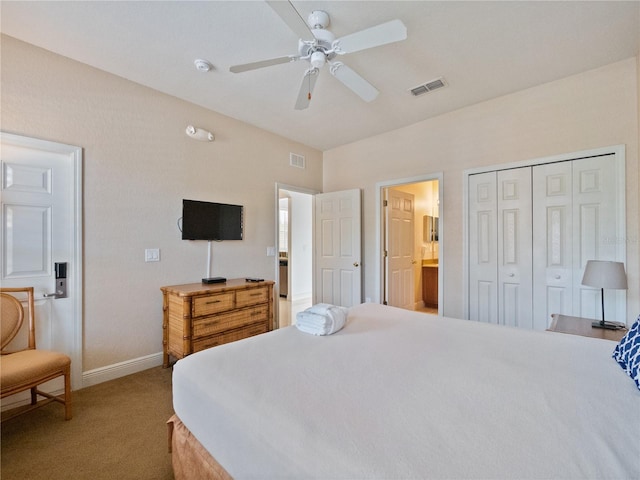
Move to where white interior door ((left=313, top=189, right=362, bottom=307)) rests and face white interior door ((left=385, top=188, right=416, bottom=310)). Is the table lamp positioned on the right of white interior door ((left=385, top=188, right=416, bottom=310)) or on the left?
right

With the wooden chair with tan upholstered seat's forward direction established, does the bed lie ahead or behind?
ahead

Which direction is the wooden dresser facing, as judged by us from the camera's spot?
facing the viewer and to the right of the viewer

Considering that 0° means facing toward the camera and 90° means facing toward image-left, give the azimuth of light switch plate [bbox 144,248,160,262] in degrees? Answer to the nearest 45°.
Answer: approximately 0°

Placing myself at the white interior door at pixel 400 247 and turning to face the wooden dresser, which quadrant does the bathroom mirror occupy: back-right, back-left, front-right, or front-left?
back-right

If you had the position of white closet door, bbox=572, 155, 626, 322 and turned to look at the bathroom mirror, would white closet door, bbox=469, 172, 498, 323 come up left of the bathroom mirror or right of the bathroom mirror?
left

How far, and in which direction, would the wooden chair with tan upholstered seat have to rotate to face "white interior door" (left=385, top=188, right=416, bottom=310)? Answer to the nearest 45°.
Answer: approximately 45° to its left

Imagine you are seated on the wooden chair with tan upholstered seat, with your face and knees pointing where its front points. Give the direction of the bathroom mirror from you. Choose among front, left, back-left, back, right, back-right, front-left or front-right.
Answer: front-left

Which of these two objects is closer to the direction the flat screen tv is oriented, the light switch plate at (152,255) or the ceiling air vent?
the ceiling air vent

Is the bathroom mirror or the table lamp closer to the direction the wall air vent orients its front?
the table lamp

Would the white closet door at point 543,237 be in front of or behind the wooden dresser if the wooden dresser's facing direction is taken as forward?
in front
